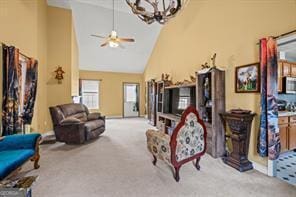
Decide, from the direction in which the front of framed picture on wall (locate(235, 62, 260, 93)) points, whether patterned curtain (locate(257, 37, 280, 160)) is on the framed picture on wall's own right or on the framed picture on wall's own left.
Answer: on the framed picture on wall's own left

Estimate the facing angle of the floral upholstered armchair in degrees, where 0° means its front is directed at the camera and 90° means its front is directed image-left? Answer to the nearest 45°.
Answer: approximately 135°

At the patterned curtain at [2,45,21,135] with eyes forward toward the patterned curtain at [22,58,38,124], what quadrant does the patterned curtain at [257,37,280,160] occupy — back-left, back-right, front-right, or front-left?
back-right

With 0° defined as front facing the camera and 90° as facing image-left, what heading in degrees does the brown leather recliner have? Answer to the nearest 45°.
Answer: approximately 315°

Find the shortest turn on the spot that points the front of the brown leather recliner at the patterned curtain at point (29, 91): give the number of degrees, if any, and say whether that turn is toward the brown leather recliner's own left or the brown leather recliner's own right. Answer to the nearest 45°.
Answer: approximately 135° to the brown leather recliner's own right

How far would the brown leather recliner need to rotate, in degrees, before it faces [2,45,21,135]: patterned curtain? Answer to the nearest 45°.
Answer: approximately 90° to its right

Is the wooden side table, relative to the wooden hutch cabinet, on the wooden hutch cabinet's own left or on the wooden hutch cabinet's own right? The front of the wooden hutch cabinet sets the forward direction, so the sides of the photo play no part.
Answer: on the wooden hutch cabinet's own left

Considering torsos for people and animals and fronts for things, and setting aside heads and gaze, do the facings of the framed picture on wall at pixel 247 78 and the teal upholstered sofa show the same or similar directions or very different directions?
very different directions
